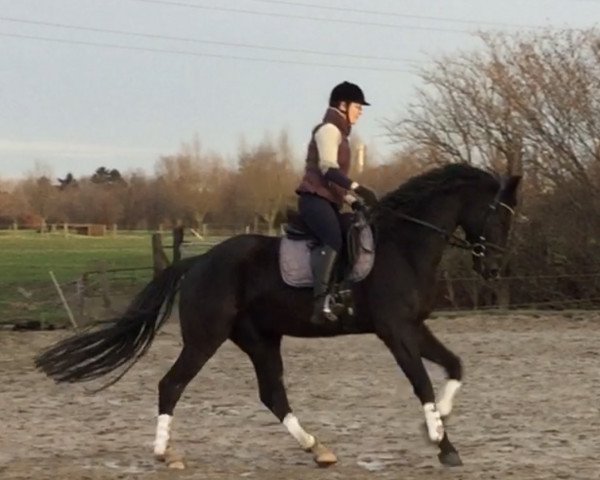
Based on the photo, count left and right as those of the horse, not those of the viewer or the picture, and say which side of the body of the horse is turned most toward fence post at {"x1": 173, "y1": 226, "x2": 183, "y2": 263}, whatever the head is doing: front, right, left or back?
left

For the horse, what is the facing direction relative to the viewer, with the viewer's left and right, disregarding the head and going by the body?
facing to the right of the viewer

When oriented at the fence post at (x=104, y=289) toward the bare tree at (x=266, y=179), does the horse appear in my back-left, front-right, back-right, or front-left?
back-right

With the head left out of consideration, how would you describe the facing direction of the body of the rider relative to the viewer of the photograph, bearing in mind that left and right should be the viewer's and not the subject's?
facing to the right of the viewer

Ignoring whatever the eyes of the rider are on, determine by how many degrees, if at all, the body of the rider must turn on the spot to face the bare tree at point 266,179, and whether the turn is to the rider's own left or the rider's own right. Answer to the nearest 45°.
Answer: approximately 90° to the rider's own left

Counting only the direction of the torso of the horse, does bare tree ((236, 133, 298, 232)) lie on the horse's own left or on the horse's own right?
on the horse's own left
